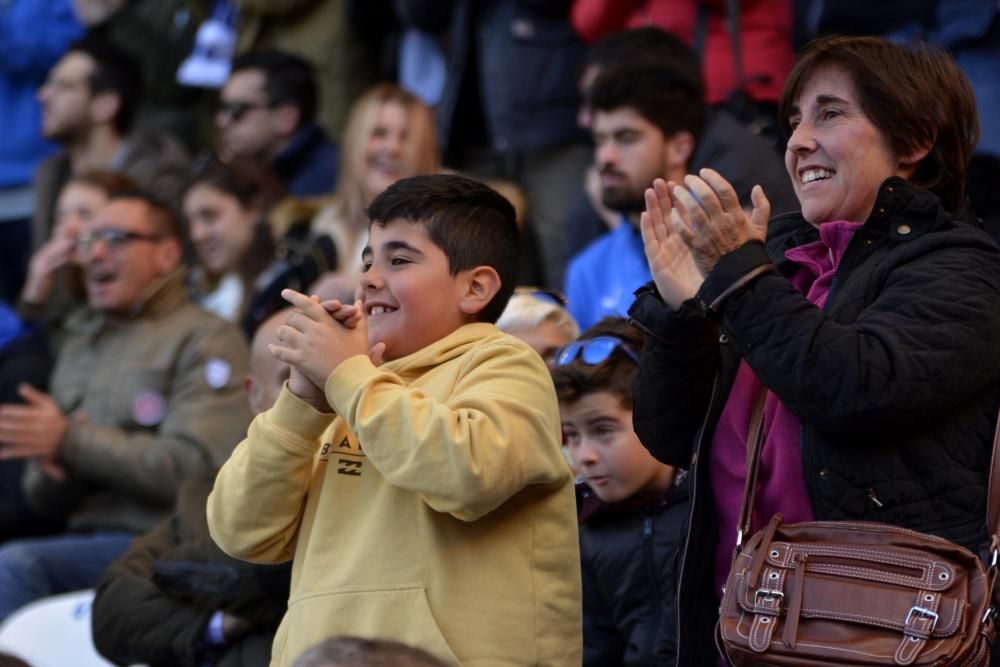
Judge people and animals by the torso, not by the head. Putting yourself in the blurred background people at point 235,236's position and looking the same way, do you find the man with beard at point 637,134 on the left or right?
on their left

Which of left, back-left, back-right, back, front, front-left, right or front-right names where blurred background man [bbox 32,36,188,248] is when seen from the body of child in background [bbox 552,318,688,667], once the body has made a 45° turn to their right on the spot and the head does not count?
front-right

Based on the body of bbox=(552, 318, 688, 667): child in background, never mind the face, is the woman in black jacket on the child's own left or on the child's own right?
on the child's own left

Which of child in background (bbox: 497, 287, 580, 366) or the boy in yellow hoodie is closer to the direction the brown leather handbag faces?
the boy in yellow hoodie

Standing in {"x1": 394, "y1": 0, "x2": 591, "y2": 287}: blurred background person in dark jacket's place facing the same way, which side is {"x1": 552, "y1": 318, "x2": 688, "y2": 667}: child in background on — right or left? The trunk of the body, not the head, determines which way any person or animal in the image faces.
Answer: on their left
